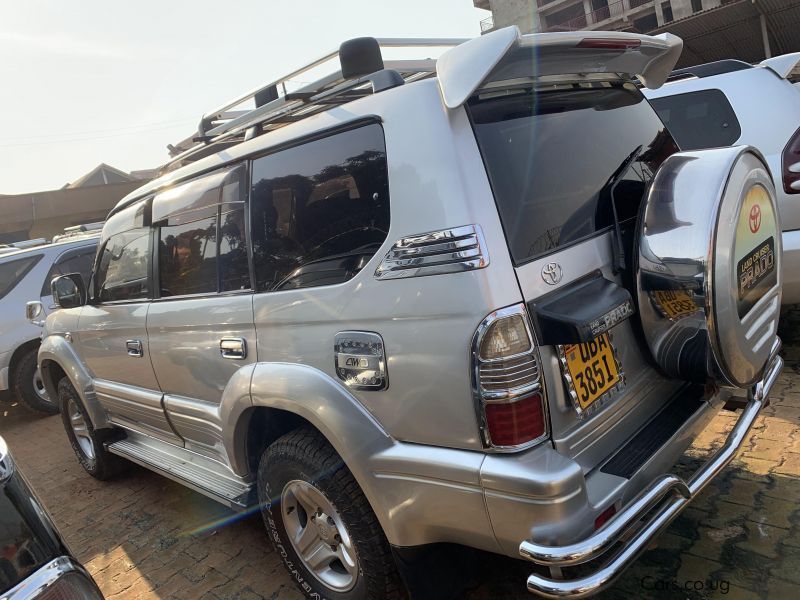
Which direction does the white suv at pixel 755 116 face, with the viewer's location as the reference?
facing away from the viewer and to the left of the viewer

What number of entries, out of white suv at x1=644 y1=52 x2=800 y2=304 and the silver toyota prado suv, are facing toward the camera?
0

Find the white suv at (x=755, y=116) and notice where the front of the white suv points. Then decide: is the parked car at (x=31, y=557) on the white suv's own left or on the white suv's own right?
on the white suv's own left

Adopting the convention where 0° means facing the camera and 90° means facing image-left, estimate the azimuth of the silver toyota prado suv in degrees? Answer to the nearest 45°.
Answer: approximately 135°

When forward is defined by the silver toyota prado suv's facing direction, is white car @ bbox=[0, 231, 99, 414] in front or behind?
in front

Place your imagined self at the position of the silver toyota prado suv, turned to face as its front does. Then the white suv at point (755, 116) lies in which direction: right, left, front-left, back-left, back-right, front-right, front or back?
right

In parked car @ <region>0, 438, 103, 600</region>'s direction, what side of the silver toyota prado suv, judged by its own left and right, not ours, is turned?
left

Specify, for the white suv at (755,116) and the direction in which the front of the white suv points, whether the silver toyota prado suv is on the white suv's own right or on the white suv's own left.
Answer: on the white suv's own left
